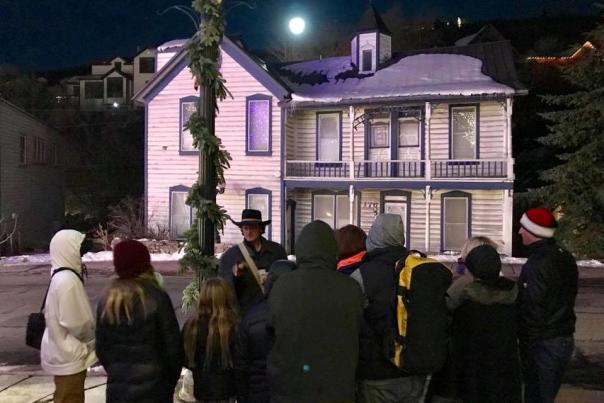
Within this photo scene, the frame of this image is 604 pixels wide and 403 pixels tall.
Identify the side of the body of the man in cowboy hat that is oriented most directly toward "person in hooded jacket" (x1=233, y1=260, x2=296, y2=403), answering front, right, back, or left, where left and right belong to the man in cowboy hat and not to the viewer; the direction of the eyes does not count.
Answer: front

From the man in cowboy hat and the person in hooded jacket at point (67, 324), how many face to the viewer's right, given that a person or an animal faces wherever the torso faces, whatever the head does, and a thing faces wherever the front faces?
1

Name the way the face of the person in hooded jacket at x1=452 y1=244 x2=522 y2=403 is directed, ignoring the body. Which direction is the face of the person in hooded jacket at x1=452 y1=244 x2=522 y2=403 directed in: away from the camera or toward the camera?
away from the camera

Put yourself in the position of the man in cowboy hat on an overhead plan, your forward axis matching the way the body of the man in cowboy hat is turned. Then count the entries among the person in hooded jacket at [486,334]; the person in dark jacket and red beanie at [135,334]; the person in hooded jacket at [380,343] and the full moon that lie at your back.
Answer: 1

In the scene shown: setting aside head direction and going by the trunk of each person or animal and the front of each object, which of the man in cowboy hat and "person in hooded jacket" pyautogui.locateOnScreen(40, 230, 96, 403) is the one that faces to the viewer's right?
the person in hooded jacket

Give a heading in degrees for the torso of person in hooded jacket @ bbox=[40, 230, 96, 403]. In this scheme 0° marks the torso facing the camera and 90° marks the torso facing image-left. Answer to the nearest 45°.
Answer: approximately 270°

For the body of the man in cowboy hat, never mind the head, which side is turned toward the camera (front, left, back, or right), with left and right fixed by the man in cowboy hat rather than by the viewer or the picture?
front

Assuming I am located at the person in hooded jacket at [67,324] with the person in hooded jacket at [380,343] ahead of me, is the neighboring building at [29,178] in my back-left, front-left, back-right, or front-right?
back-left

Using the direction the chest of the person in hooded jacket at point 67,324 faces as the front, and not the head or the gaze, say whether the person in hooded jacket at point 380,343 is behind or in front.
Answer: in front

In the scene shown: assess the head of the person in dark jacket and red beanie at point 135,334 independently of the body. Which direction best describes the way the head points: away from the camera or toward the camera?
away from the camera

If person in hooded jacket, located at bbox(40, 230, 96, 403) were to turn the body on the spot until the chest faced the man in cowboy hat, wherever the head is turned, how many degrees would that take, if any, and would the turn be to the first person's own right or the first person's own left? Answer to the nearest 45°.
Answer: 0° — they already face them

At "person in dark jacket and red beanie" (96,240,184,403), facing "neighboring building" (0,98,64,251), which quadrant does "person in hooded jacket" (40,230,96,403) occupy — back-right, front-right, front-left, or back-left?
front-left

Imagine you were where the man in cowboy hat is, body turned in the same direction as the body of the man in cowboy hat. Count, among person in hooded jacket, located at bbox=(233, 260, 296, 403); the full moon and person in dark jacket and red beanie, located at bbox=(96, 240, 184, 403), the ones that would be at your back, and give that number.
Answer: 1

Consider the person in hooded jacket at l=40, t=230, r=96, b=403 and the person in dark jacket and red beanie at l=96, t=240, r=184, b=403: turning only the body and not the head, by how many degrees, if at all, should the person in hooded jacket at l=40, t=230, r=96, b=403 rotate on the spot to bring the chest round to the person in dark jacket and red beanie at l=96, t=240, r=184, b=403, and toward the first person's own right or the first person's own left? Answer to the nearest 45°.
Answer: approximately 45° to the first person's own right
